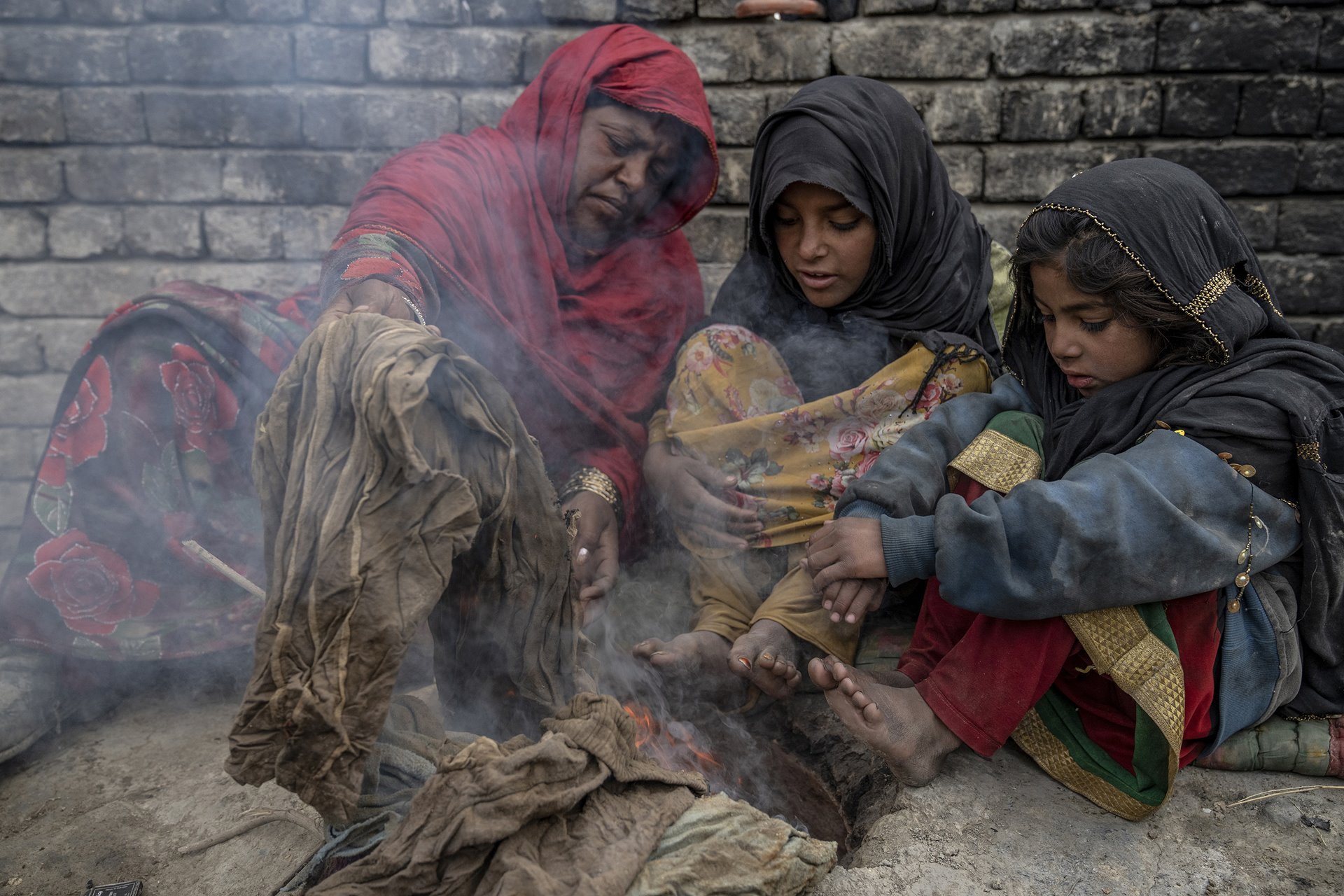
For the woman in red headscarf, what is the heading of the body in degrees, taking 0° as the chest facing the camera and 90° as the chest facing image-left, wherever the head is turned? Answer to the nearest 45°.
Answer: approximately 315°

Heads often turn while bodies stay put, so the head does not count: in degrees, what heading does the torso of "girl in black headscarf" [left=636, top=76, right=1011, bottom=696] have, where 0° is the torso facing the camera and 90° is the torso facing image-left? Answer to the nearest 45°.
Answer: approximately 45°

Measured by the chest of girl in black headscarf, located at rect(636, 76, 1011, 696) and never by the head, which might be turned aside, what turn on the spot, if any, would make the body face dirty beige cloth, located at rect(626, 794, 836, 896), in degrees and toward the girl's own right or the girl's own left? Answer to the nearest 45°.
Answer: approximately 45° to the girl's own left
